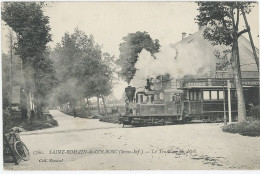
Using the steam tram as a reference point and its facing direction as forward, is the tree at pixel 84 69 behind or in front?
in front

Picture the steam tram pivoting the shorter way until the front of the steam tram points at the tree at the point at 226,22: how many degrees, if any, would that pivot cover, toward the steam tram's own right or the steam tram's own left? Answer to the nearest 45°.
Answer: approximately 135° to the steam tram's own left

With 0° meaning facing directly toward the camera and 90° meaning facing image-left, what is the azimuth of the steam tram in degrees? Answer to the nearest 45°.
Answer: approximately 90°
